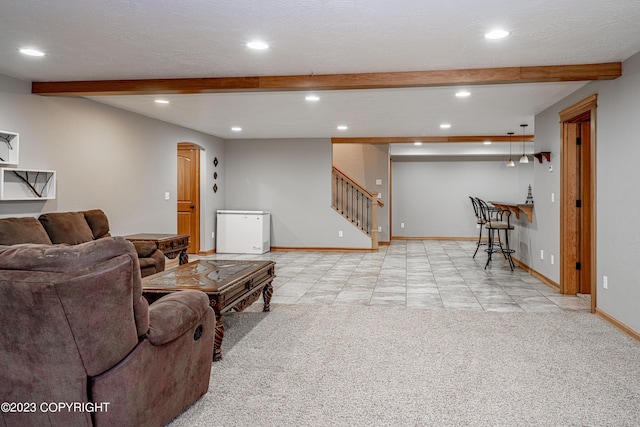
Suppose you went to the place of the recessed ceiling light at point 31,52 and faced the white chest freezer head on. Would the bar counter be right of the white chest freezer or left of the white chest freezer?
right

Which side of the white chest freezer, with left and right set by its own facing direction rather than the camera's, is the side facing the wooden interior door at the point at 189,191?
right

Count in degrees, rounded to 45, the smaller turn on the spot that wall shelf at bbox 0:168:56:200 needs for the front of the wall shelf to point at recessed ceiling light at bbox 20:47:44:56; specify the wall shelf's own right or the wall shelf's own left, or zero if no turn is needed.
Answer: approximately 45° to the wall shelf's own right

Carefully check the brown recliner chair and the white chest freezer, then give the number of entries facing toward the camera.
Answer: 1

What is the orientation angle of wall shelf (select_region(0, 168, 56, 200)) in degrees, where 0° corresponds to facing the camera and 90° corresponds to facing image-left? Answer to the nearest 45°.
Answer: approximately 315°

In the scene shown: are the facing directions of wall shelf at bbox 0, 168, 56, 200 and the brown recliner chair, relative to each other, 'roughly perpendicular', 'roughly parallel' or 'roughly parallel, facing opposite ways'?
roughly perpendicular

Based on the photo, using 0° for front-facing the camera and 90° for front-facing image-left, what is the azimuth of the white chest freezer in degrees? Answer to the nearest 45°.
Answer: approximately 0°

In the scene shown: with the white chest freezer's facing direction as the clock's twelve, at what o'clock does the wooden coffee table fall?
The wooden coffee table is roughly at 12 o'clock from the white chest freezer.

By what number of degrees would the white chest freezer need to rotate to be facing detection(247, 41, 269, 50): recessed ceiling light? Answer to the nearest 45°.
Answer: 0° — it already faces it

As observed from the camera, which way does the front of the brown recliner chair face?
facing away from the viewer and to the right of the viewer
